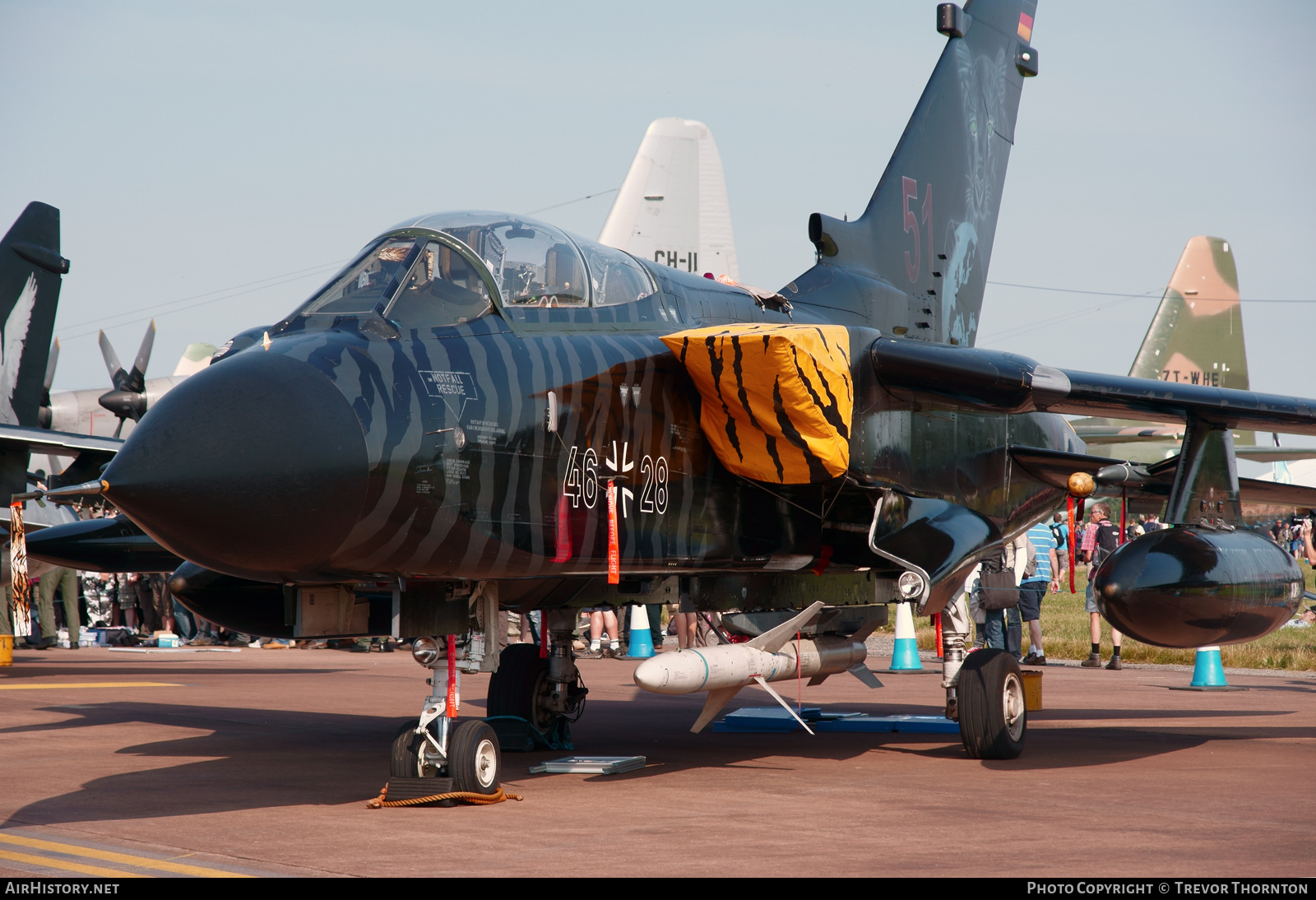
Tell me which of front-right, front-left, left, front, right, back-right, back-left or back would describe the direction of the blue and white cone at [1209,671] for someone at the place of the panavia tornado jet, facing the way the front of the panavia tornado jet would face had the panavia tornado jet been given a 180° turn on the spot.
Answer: front

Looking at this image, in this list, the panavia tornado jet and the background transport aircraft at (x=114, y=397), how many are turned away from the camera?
0

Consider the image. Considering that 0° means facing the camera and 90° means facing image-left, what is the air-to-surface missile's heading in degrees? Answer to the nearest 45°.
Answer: approximately 45°

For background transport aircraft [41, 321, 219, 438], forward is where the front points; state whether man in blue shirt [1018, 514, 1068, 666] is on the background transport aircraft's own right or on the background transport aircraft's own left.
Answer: on the background transport aircraft's own left

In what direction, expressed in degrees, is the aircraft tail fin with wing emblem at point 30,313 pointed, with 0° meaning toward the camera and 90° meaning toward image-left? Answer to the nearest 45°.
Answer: approximately 45°

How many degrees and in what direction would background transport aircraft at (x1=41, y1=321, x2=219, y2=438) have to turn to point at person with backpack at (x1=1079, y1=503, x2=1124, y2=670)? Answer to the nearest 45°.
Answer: approximately 90° to its left

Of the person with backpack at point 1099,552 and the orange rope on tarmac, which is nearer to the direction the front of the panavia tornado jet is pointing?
the orange rope on tarmac

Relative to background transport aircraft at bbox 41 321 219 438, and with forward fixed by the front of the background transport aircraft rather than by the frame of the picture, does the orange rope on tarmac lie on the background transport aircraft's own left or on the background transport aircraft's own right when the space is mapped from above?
on the background transport aircraft's own left

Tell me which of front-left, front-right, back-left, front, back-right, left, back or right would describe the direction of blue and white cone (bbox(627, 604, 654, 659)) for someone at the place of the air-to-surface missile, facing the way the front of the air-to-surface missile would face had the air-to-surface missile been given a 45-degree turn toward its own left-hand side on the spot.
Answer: back

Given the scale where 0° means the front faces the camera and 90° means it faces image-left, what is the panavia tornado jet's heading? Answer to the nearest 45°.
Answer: approximately 45°
